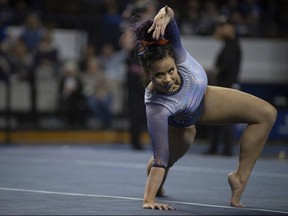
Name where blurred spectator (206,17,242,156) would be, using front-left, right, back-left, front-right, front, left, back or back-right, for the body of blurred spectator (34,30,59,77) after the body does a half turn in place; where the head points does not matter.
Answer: back-right

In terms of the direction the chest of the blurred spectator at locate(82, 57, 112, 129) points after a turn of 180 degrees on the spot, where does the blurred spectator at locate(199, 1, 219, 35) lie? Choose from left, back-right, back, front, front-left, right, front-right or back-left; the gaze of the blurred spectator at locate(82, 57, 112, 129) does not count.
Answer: right

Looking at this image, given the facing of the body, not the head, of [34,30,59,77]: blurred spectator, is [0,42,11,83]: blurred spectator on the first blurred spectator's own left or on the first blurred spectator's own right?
on the first blurred spectator's own right

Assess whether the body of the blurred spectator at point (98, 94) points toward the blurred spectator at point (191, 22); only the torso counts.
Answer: no

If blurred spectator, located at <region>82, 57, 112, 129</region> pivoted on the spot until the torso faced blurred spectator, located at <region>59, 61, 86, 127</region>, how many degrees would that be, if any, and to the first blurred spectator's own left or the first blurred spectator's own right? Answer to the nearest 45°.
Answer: approximately 135° to the first blurred spectator's own right

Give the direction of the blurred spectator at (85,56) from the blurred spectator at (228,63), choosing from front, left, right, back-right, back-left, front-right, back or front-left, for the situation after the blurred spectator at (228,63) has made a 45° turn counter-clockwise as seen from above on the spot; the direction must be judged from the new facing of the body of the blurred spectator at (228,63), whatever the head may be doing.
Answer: right

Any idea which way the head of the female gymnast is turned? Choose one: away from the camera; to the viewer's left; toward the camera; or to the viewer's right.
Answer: toward the camera

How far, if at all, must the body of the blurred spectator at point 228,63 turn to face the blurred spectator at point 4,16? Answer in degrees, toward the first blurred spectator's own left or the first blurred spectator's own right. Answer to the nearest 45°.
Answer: approximately 45° to the first blurred spectator's own right

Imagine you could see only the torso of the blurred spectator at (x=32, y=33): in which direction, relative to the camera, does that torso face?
toward the camera

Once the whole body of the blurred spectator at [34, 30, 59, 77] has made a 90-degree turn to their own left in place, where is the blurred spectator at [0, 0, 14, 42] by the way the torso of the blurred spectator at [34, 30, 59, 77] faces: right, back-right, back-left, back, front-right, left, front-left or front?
back-left

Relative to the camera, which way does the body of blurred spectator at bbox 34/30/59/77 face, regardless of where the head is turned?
toward the camera
